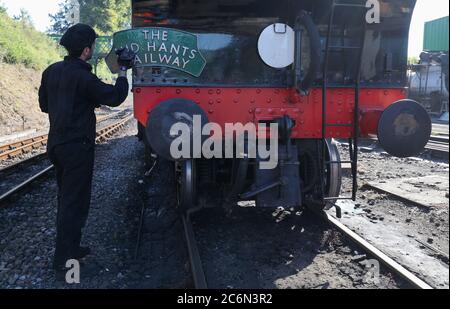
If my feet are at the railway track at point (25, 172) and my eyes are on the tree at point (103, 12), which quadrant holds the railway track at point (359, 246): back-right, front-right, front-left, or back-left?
back-right

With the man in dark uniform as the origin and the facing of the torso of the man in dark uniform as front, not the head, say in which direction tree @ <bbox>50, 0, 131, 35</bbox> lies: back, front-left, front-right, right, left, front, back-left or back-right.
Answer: front-left

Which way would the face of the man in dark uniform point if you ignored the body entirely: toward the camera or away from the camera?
away from the camera

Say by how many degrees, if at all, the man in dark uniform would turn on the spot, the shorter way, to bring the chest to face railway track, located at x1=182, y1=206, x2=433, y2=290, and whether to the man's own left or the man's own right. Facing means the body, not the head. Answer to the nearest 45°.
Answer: approximately 45° to the man's own right

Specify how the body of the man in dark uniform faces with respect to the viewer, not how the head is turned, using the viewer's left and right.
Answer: facing away from the viewer and to the right of the viewer
